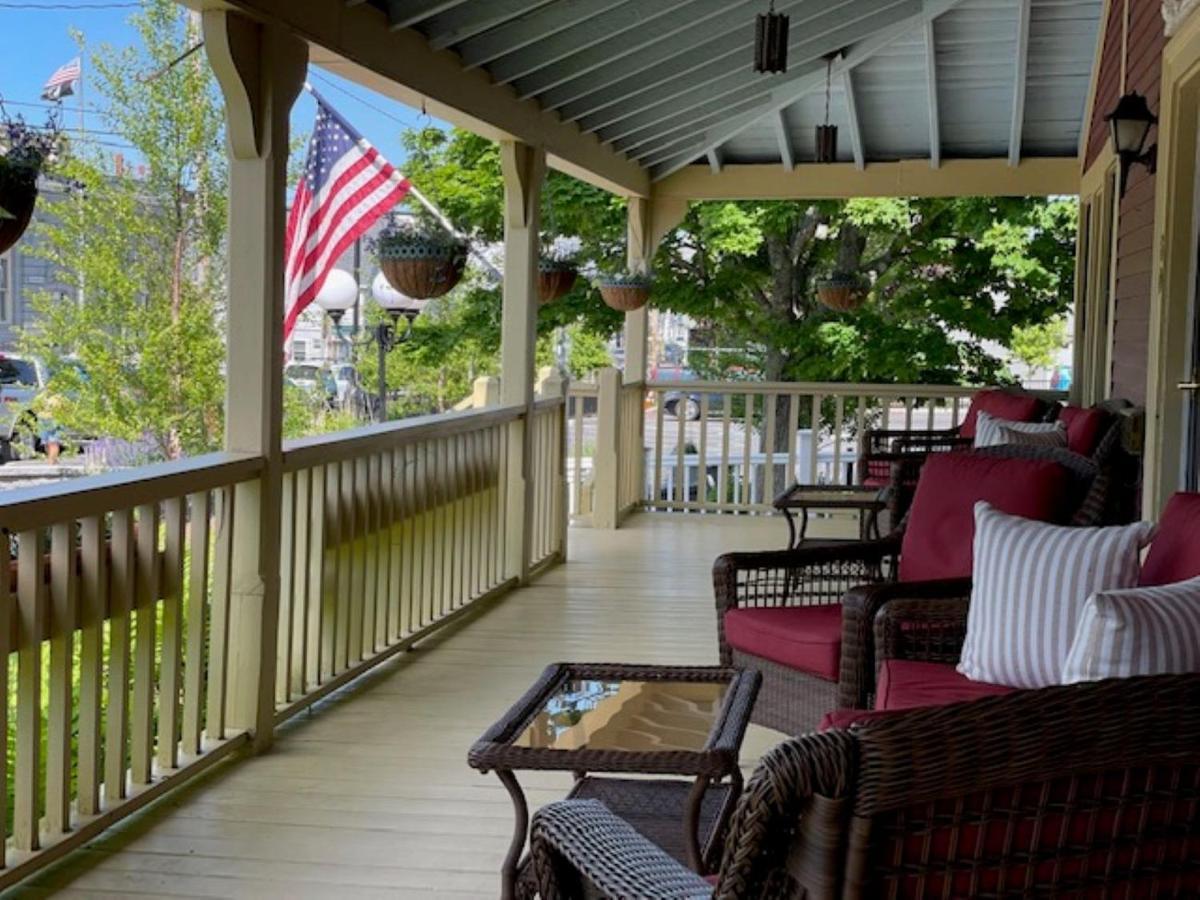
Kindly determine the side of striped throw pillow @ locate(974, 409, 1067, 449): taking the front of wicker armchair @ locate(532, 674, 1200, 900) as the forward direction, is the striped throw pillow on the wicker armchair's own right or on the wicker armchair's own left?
on the wicker armchair's own right

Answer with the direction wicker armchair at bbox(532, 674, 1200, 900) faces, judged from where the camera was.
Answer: facing away from the viewer and to the left of the viewer

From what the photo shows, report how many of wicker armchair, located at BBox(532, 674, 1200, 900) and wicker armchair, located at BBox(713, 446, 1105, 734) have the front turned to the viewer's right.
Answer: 0

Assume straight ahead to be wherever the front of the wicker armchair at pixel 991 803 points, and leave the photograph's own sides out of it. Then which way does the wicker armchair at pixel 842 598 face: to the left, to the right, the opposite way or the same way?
to the left

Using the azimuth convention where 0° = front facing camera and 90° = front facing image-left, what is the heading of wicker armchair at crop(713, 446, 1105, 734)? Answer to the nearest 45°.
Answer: approximately 45°

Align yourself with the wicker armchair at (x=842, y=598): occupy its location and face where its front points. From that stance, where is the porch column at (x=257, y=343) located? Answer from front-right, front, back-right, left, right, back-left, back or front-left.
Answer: front-right

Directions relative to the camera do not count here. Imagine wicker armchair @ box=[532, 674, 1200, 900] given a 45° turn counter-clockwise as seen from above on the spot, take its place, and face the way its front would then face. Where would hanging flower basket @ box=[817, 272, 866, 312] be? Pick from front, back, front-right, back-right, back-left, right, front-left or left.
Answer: right

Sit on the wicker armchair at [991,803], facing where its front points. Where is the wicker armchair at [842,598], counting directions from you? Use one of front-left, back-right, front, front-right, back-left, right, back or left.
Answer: front-right
